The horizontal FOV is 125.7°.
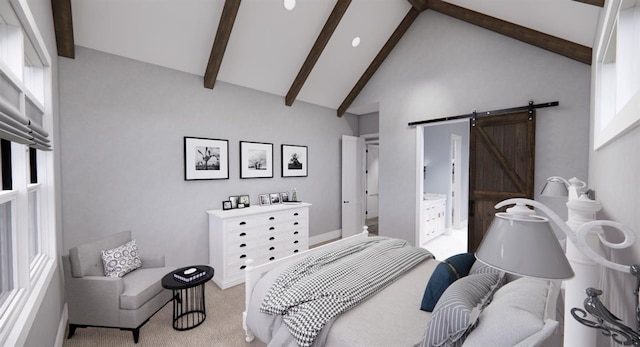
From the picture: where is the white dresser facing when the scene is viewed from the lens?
facing the viewer and to the right of the viewer

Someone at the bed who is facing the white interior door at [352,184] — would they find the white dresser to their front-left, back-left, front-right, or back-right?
front-left

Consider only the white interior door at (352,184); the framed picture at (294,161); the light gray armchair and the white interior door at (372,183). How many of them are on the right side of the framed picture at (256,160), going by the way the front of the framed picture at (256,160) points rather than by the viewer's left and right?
1

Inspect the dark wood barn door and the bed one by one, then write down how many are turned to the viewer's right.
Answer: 0

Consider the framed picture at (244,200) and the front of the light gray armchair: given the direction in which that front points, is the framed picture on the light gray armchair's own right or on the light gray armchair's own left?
on the light gray armchair's own left

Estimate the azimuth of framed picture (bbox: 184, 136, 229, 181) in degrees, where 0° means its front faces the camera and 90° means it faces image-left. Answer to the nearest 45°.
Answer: approximately 315°

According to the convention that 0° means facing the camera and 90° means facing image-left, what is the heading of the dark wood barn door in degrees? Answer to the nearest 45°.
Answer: approximately 45°

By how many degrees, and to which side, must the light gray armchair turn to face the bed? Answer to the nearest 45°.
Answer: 0° — it already faces it
